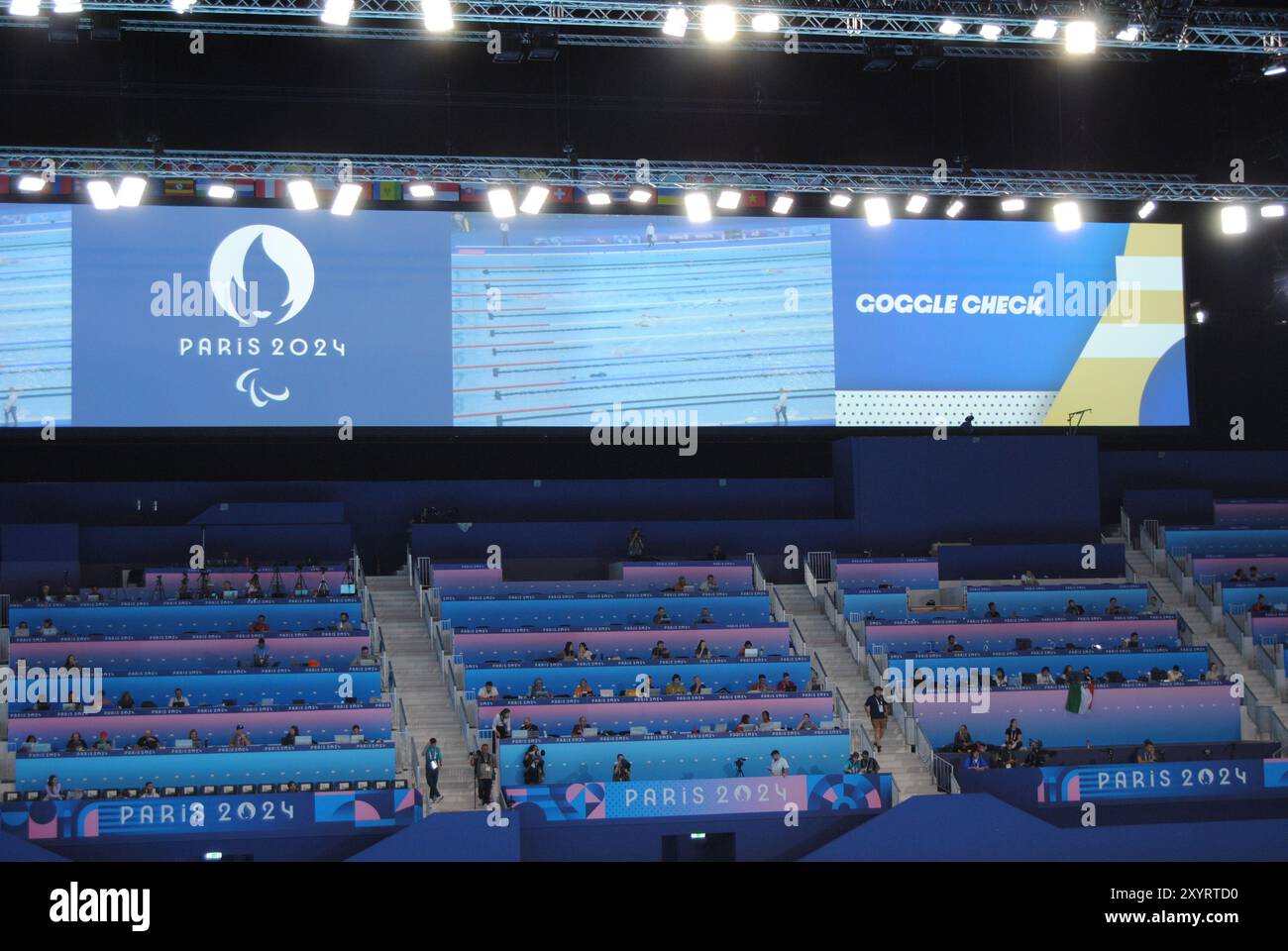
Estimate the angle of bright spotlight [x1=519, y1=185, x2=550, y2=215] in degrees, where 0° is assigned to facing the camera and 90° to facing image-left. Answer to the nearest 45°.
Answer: approximately 0°

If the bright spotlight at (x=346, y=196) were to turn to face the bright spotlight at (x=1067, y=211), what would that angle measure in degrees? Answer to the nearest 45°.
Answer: approximately 90° to its left

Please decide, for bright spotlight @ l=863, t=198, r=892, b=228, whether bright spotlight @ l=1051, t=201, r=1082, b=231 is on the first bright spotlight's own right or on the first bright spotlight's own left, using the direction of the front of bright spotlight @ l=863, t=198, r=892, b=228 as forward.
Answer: on the first bright spotlight's own left

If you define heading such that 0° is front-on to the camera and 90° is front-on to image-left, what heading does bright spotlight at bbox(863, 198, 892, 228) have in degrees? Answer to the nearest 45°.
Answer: approximately 0°
